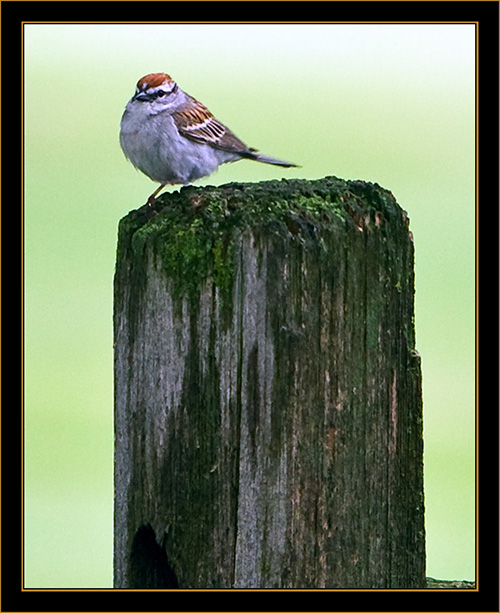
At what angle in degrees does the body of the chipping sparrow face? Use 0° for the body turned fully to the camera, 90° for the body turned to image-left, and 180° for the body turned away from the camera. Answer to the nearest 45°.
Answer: approximately 45°
